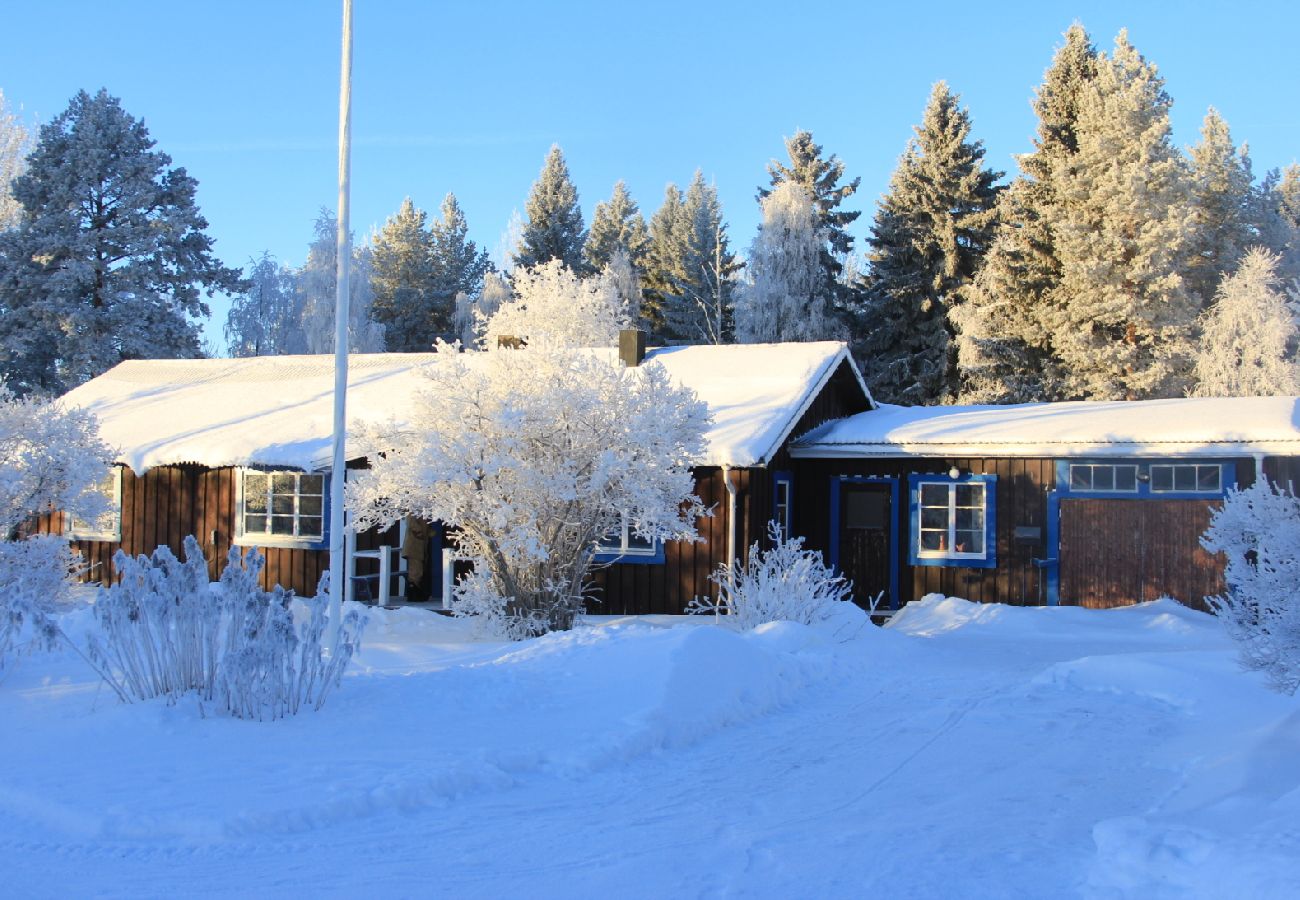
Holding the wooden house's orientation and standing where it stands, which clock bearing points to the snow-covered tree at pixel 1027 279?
The snow-covered tree is roughly at 8 o'clock from the wooden house.

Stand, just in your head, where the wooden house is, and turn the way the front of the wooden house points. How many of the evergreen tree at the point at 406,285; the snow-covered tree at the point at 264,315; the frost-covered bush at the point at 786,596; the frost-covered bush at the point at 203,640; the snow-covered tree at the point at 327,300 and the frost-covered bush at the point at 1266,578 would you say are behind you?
3

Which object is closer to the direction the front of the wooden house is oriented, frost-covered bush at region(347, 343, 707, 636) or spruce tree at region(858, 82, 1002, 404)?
the frost-covered bush

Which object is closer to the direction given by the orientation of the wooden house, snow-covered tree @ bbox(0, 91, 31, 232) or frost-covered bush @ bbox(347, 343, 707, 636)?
the frost-covered bush

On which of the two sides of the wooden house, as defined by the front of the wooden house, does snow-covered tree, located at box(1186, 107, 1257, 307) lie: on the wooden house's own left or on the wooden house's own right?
on the wooden house's own left

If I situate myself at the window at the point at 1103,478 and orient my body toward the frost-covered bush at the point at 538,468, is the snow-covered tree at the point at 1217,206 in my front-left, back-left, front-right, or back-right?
back-right

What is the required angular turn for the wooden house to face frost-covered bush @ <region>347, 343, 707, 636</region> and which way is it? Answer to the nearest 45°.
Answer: approximately 45° to its left

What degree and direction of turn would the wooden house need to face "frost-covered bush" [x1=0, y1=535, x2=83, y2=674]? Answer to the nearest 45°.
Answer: approximately 45° to its right

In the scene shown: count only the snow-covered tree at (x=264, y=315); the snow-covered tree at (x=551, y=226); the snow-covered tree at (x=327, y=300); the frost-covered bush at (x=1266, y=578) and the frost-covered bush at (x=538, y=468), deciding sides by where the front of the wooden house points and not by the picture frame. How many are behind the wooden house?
3

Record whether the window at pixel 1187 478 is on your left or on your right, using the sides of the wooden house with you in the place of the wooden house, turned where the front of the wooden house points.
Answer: on your left

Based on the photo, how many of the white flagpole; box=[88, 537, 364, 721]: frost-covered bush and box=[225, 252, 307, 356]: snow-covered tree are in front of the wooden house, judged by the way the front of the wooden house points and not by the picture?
2

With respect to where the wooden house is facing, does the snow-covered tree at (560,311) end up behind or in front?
behind

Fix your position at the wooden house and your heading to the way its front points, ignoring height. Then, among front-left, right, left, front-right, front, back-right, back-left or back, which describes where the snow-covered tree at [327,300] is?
back

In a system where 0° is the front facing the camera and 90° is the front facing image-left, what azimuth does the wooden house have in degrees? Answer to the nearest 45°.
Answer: approximately 0°

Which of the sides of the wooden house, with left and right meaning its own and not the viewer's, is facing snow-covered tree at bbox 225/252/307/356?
back

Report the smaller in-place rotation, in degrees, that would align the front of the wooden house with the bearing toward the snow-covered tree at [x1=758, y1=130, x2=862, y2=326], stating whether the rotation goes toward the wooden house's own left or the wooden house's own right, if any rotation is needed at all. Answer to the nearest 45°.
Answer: approximately 135° to the wooden house's own left

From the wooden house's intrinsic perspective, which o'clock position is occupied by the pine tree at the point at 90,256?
The pine tree is roughly at 5 o'clock from the wooden house.
